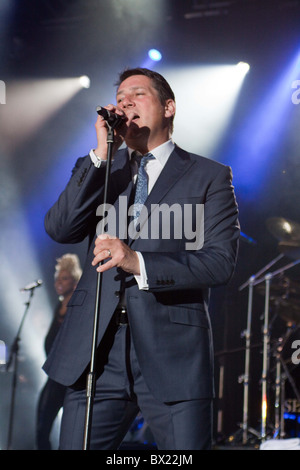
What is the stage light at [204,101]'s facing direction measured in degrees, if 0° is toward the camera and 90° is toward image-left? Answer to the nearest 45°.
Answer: approximately 45°

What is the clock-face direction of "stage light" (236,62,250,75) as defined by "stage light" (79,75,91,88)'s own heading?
"stage light" (236,62,250,75) is roughly at 8 o'clock from "stage light" (79,75,91,88).

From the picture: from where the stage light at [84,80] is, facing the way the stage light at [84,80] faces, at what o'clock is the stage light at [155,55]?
the stage light at [155,55] is roughly at 8 o'clock from the stage light at [84,80].

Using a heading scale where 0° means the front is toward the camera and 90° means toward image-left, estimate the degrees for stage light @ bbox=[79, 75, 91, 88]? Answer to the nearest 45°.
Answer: approximately 45°

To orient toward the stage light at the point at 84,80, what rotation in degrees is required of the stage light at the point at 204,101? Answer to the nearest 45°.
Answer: approximately 45° to its right

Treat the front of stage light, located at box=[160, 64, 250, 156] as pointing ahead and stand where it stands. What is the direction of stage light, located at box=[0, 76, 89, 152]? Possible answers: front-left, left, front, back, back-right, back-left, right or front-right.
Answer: front-right

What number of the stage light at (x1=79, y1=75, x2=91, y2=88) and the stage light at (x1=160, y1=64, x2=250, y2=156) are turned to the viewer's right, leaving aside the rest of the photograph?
0
